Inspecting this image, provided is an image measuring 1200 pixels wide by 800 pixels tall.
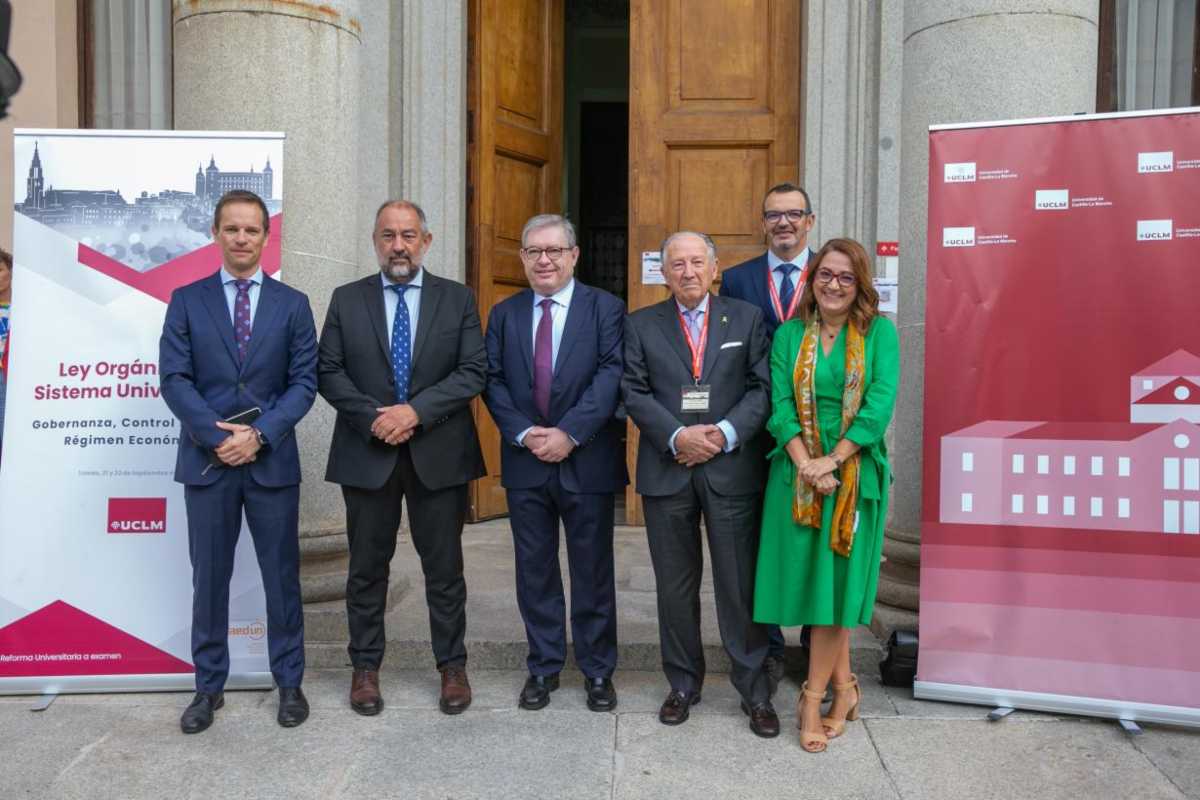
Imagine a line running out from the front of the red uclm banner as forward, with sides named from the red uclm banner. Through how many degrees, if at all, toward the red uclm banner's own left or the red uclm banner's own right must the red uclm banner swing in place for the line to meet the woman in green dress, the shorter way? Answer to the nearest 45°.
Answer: approximately 45° to the red uclm banner's own right

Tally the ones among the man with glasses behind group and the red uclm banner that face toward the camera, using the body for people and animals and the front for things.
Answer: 2

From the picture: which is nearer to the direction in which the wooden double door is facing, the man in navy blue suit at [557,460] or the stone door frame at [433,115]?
the man in navy blue suit

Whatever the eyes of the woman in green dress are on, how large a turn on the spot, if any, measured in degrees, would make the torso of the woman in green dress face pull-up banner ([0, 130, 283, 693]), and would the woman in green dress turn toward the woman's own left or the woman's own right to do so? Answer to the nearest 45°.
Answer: approximately 90° to the woman's own right
